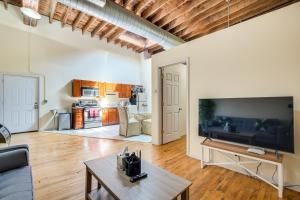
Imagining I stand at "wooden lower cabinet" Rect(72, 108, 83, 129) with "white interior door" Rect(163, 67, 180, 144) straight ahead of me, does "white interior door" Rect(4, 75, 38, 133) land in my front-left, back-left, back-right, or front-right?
back-right

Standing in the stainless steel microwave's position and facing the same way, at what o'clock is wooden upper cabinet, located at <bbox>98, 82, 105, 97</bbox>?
The wooden upper cabinet is roughly at 8 o'clock from the stainless steel microwave.

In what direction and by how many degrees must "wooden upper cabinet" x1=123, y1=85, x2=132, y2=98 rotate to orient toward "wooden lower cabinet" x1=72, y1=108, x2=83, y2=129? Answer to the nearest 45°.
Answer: approximately 90° to its right

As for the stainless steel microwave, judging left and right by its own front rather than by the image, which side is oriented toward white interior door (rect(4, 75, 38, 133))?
right

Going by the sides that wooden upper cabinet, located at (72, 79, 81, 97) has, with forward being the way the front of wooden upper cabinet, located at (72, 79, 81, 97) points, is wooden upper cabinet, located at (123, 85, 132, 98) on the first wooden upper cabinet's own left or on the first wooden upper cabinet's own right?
on the first wooden upper cabinet's own left

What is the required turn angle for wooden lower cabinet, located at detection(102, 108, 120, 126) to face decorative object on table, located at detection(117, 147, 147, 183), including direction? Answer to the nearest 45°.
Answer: approximately 45° to its right

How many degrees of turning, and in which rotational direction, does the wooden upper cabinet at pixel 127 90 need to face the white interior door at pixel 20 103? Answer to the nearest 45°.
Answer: approximately 90° to its right

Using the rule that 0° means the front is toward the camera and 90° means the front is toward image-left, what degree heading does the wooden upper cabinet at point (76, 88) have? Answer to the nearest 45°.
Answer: approximately 0°

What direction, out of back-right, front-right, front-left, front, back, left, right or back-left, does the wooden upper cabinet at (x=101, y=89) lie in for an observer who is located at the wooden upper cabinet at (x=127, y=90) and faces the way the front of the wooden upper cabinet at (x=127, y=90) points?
right

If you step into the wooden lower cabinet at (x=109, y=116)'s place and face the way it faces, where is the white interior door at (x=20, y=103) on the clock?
The white interior door is roughly at 4 o'clock from the wooden lower cabinet.

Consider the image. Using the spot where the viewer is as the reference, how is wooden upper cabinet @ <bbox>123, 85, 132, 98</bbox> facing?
facing the viewer and to the right of the viewer

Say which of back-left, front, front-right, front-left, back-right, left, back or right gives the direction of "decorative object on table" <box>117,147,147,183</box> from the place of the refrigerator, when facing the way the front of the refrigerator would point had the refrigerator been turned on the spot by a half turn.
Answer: back-right

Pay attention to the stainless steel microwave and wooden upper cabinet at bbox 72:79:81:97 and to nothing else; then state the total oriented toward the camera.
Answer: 2

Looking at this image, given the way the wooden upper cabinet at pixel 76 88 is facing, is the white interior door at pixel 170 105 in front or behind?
in front
